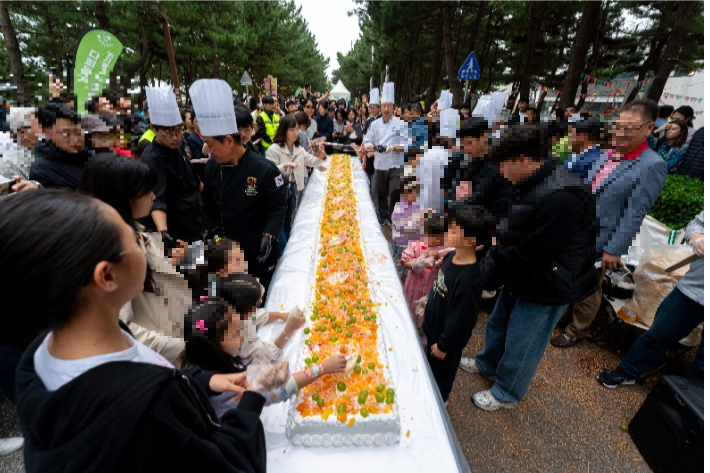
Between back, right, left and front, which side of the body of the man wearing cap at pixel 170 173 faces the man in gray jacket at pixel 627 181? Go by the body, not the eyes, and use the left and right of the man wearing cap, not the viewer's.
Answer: front

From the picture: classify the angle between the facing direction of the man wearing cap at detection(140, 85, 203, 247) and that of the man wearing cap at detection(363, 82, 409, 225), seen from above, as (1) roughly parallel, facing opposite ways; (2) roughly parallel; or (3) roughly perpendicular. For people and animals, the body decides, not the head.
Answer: roughly perpendicular

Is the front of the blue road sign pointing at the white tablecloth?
yes

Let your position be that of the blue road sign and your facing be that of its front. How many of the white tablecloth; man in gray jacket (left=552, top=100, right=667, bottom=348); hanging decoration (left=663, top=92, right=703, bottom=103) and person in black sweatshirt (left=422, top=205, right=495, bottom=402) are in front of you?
3

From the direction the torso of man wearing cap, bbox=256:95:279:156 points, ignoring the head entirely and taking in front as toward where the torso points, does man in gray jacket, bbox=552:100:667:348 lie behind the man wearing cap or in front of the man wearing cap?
in front

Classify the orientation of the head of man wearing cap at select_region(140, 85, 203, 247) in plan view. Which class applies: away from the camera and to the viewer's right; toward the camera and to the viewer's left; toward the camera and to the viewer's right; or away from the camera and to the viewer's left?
toward the camera and to the viewer's right

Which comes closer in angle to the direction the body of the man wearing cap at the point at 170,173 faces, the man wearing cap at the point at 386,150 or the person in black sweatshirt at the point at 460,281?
the person in black sweatshirt

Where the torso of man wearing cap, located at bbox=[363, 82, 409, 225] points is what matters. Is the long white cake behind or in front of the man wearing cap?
in front

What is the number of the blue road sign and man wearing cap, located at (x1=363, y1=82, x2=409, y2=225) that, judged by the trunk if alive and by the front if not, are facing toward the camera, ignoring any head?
2

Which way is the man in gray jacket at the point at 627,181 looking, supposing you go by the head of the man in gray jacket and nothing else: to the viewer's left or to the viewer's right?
to the viewer's left

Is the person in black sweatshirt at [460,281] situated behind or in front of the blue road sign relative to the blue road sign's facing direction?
in front

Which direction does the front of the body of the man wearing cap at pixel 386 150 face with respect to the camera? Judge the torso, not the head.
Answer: toward the camera

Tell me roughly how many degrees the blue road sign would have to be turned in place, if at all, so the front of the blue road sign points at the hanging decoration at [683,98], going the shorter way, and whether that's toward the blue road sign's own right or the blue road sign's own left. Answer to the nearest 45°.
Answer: approximately 135° to the blue road sign's own left

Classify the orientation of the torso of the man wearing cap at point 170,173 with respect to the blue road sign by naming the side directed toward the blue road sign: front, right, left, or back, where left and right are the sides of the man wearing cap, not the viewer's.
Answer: left

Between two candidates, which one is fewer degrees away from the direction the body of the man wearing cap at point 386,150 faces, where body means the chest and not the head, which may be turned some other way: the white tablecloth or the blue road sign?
the white tablecloth
